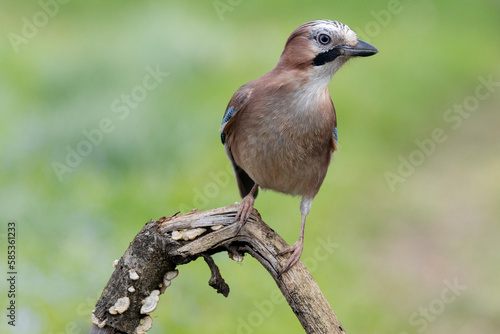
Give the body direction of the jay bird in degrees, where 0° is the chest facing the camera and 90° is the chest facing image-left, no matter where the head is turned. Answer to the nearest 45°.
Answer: approximately 315°
